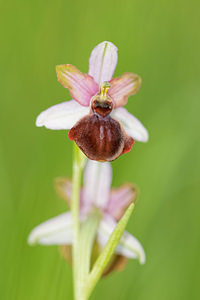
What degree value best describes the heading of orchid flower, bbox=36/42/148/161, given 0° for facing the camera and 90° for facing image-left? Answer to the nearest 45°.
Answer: approximately 0°
